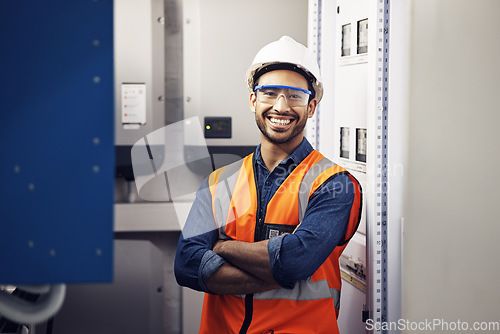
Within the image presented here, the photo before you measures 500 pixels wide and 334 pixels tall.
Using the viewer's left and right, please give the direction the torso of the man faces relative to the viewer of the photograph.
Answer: facing the viewer and to the left of the viewer
